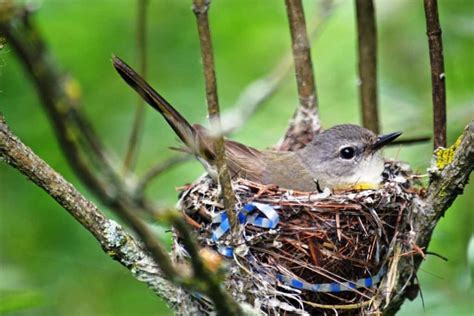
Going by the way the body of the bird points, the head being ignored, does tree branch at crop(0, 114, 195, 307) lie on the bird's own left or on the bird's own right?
on the bird's own right

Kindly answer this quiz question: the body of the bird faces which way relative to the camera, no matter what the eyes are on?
to the viewer's right

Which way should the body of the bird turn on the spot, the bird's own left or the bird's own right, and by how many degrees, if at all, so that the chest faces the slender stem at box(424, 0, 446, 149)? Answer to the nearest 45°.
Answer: approximately 45° to the bird's own right

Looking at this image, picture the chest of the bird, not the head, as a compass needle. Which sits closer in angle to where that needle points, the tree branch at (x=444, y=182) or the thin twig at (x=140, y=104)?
the tree branch
